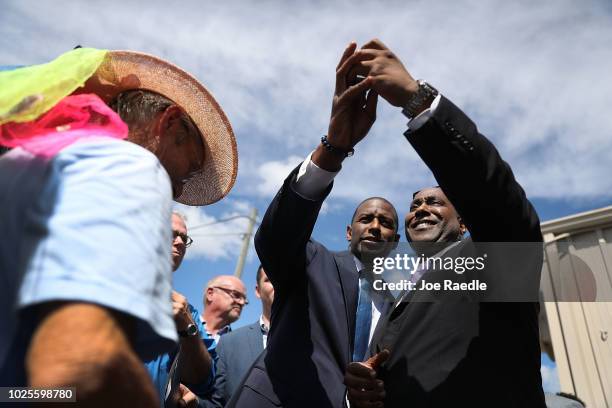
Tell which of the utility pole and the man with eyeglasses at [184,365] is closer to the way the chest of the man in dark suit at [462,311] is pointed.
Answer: the man with eyeglasses

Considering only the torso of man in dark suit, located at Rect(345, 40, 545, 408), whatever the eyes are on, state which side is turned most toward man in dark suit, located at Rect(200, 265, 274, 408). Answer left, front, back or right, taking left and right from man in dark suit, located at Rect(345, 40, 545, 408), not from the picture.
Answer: right

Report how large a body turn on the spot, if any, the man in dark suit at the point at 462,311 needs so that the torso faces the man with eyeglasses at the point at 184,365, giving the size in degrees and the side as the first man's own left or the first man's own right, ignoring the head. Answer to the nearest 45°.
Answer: approximately 45° to the first man's own right

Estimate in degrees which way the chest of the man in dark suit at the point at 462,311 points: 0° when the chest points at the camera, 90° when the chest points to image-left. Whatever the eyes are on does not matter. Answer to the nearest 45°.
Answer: approximately 45°

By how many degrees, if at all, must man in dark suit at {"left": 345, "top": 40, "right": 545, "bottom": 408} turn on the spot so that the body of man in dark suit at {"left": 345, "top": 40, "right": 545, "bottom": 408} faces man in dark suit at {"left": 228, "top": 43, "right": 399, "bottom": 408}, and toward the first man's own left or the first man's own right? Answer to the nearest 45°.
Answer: approximately 45° to the first man's own right

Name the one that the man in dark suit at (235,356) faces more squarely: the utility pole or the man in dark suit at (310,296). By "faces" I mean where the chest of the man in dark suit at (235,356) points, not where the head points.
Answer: the man in dark suit

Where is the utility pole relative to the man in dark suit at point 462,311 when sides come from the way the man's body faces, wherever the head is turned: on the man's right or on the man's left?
on the man's right

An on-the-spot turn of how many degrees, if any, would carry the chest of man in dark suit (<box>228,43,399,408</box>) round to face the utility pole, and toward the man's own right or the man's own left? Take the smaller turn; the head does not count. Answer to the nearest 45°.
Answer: approximately 135° to the man's own left

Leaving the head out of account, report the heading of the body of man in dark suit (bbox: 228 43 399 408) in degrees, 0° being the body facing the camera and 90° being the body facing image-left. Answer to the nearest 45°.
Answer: approximately 315°

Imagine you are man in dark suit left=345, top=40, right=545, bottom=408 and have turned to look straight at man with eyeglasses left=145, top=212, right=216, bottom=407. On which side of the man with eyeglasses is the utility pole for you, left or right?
right

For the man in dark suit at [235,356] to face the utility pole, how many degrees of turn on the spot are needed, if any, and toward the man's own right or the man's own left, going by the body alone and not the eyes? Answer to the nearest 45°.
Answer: approximately 135° to the man's own left

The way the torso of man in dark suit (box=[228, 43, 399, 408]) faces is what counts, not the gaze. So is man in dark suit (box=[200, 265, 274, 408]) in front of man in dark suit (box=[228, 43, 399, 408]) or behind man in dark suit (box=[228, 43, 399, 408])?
behind
